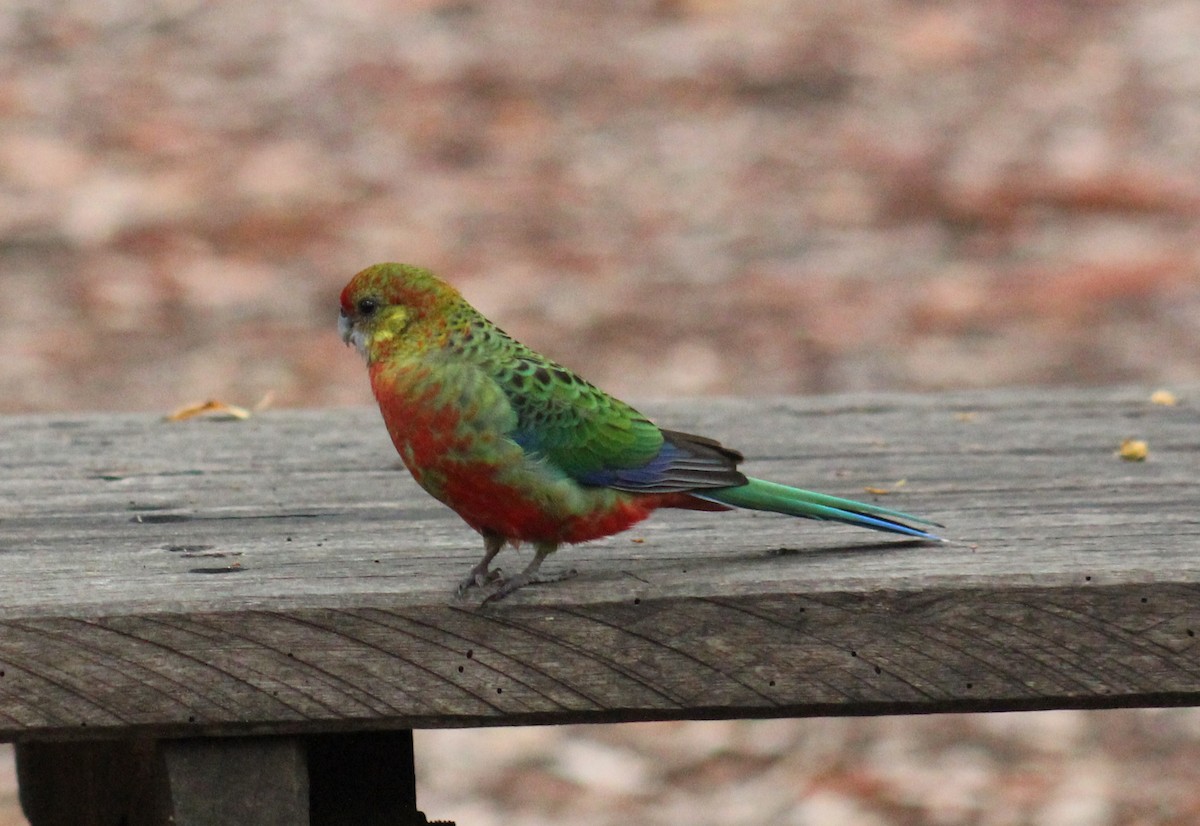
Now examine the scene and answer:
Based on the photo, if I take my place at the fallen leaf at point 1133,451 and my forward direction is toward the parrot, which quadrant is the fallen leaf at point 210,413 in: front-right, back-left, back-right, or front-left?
front-right

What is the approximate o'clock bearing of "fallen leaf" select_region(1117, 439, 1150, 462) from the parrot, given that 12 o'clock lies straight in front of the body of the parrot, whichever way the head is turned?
The fallen leaf is roughly at 5 o'clock from the parrot.

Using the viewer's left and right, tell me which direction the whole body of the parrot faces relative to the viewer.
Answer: facing to the left of the viewer

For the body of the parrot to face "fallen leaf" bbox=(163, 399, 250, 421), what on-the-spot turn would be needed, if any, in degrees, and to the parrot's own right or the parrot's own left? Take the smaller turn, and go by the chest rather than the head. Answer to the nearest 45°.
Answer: approximately 45° to the parrot's own right
